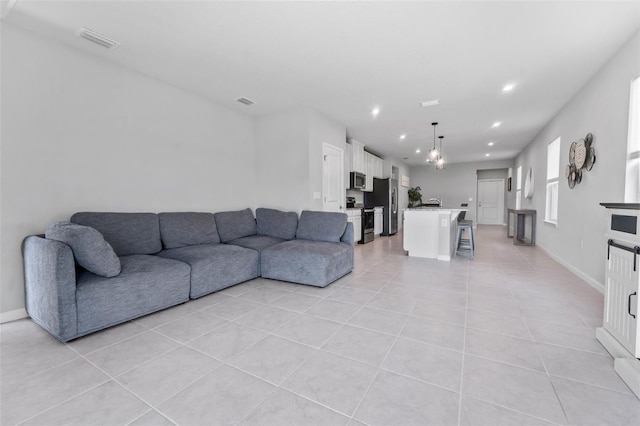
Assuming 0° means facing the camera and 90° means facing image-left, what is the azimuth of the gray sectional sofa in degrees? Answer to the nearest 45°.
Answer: approximately 315°

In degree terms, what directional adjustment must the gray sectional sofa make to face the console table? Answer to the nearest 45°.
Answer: approximately 45° to its left

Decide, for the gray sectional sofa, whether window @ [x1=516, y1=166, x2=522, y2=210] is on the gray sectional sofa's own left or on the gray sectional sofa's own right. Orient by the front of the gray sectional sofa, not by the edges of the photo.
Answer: on the gray sectional sofa's own left

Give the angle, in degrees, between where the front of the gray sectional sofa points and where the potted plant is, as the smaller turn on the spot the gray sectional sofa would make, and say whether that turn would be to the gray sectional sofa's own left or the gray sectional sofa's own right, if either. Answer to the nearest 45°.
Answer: approximately 90° to the gray sectional sofa's own left
